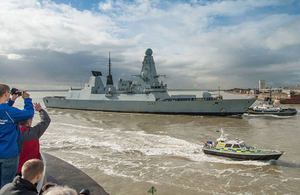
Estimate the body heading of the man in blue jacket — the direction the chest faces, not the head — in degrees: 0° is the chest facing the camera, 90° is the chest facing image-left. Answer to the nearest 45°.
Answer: approximately 225°

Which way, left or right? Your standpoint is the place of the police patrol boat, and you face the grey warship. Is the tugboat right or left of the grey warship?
right
